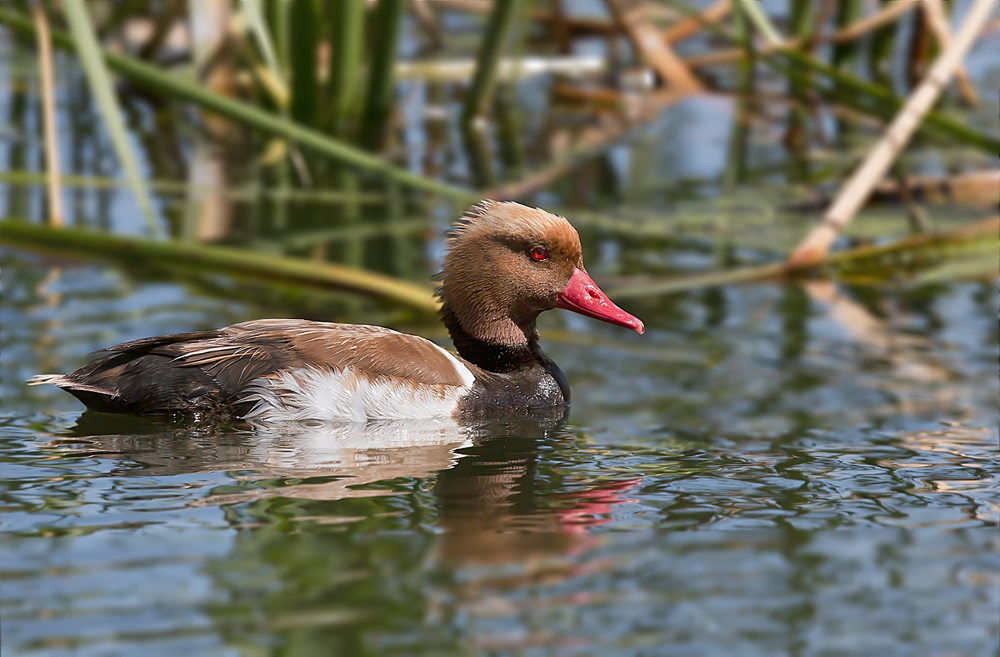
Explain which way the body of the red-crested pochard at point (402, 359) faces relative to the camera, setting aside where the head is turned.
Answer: to the viewer's right

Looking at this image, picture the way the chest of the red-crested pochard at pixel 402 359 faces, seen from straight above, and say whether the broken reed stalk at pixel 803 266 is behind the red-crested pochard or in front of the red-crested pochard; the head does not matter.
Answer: in front

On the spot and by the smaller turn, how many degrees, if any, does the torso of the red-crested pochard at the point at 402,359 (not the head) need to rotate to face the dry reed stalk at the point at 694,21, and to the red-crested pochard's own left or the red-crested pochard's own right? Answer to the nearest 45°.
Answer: approximately 45° to the red-crested pochard's own left

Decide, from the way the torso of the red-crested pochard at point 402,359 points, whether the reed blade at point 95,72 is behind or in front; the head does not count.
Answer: behind

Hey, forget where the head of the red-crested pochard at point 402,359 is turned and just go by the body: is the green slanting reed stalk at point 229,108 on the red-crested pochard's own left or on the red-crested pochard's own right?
on the red-crested pochard's own left

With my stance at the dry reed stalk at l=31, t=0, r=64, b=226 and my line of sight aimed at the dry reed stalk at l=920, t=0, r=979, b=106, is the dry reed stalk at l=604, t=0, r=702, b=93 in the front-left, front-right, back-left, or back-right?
front-left

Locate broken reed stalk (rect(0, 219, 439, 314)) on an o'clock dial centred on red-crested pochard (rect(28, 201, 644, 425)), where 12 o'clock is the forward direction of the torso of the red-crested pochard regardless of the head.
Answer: The broken reed stalk is roughly at 8 o'clock from the red-crested pochard.

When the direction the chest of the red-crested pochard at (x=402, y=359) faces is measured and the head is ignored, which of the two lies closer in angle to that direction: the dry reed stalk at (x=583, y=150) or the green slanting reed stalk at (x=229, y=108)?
the dry reed stalk
